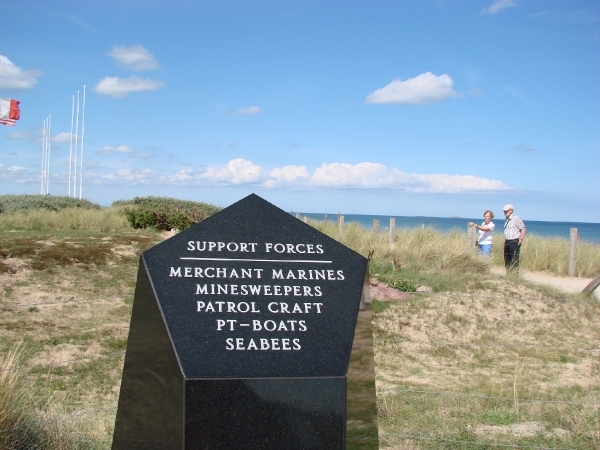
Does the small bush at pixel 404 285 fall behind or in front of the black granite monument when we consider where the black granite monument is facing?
behind

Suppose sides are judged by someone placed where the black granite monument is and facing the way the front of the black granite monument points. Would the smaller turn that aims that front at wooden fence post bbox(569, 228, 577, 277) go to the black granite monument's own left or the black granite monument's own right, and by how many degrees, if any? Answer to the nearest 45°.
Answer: approximately 135° to the black granite monument's own left

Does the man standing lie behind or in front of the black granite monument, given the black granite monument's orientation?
behind

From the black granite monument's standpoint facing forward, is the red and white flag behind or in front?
behind

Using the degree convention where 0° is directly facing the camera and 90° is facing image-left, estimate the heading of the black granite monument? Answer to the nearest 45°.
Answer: approximately 0°

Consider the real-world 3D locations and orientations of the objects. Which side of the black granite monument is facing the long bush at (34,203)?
back
